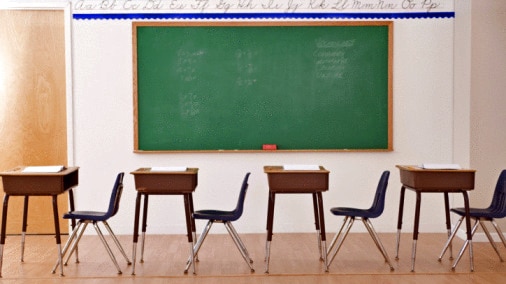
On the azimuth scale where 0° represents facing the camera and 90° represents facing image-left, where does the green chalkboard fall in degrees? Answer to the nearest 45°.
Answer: approximately 0°

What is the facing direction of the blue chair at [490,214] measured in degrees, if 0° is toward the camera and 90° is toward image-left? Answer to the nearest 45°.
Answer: approximately 90°

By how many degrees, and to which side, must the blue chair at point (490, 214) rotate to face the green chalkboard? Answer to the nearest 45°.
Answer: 0° — it already faces it

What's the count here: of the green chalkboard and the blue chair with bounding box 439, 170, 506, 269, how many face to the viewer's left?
1

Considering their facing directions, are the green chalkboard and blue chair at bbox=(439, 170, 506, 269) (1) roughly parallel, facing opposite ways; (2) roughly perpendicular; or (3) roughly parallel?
roughly perpendicular

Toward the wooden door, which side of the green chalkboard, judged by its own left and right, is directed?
right
